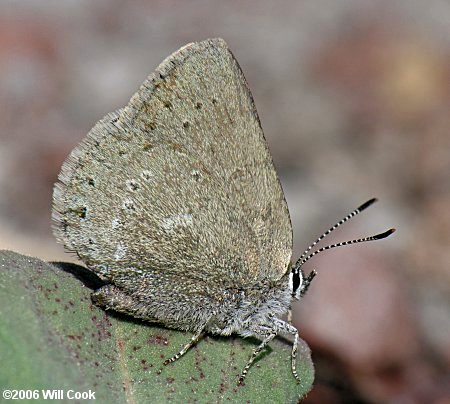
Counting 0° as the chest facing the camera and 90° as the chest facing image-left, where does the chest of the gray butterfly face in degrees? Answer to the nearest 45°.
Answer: approximately 270°
